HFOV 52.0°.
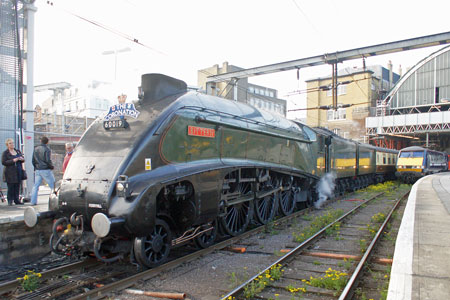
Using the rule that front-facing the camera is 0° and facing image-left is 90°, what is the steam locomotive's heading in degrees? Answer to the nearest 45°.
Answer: approximately 45°

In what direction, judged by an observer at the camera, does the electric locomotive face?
facing the viewer and to the left of the viewer

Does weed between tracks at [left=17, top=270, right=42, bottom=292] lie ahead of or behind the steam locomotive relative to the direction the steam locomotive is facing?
ahead

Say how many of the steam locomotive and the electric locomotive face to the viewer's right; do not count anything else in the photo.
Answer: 0

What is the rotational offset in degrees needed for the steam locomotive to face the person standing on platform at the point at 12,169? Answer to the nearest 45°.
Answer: approximately 90° to its right

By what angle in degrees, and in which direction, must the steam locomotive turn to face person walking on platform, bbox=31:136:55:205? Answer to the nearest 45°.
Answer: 0° — it already faces them

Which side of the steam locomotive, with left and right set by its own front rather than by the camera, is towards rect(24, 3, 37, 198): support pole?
right

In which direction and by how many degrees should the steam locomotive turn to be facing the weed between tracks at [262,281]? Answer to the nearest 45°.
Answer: approximately 90° to its left

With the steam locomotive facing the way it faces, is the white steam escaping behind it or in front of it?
behind

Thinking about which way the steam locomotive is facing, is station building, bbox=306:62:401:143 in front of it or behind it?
behind
